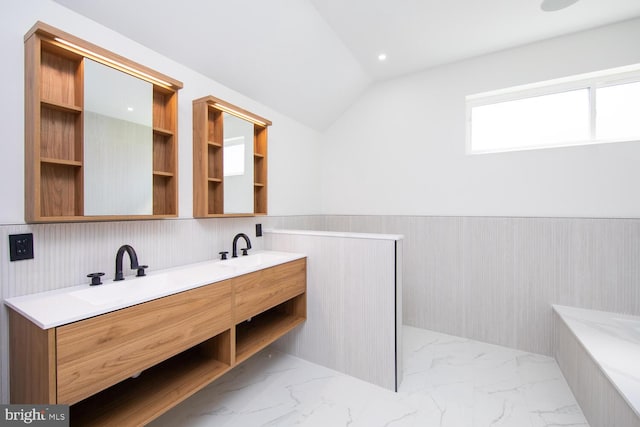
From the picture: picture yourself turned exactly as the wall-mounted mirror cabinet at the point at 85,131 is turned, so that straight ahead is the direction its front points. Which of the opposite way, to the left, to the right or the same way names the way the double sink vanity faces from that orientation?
the same way

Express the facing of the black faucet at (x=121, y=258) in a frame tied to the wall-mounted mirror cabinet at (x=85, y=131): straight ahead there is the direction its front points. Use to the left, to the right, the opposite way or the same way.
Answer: the same way

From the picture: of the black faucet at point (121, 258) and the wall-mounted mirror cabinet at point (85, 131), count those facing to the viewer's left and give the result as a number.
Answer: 0

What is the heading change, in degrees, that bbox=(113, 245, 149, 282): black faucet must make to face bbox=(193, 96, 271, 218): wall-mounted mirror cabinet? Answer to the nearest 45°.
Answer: approximately 90° to its left

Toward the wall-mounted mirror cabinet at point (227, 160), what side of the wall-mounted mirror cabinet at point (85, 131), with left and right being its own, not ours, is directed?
left

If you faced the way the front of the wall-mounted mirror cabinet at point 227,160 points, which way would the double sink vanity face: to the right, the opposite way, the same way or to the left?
the same way

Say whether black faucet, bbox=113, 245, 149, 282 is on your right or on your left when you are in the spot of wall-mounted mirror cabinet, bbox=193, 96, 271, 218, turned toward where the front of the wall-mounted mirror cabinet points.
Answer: on your right

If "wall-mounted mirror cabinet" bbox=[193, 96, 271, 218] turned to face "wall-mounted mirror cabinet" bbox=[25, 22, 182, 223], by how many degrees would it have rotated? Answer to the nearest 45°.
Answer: approximately 90° to its right

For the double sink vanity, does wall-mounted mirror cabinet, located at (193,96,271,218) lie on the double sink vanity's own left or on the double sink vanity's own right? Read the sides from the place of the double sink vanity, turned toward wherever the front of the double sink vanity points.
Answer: on the double sink vanity's own left

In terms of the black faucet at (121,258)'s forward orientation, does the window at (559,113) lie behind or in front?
in front

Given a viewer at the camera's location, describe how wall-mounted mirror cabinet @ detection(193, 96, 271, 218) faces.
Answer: facing the viewer and to the right of the viewer

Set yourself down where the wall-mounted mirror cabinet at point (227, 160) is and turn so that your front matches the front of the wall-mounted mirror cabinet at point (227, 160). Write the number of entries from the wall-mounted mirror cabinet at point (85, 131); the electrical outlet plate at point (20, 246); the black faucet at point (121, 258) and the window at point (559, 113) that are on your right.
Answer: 3

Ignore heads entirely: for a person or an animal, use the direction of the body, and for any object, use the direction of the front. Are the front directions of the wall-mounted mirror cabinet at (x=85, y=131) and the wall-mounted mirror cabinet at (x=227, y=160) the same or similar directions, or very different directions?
same or similar directions
